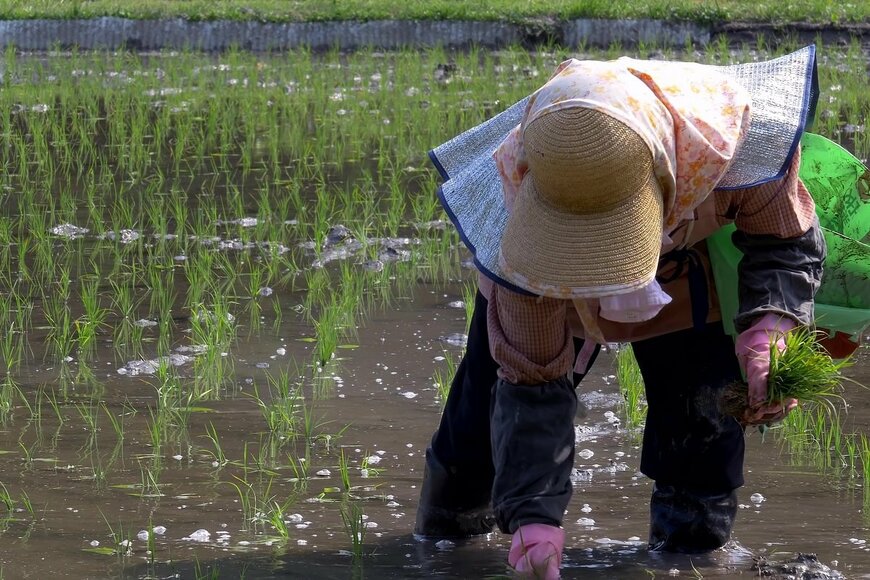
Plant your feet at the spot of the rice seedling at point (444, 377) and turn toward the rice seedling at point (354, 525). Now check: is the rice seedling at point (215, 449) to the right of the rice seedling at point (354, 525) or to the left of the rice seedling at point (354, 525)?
right

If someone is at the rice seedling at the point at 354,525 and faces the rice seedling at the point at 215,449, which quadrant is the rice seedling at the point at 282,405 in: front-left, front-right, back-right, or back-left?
front-right

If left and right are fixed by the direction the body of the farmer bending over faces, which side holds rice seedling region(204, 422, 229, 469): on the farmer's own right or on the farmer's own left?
on the farmer's own right

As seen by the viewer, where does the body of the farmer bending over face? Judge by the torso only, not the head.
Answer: toward the camera

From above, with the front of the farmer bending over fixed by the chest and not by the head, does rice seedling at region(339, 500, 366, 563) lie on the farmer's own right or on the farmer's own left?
on the farmer's own right
